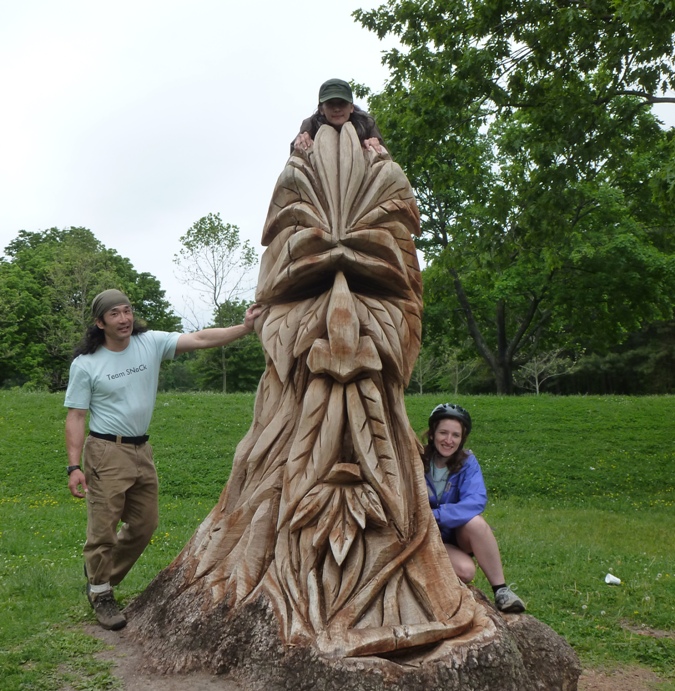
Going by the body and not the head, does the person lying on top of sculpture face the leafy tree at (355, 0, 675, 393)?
no

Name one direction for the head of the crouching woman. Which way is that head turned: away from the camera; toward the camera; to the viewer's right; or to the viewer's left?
toward the camera

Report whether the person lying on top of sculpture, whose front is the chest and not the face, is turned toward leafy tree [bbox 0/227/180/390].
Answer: no

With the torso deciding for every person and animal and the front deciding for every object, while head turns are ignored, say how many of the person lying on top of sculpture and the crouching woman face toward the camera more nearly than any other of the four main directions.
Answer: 2

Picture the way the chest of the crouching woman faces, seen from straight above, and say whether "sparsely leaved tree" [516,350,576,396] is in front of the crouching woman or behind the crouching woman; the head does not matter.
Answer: behind

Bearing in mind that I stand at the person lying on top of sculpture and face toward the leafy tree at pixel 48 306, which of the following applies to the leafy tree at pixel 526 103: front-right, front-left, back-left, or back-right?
front-right

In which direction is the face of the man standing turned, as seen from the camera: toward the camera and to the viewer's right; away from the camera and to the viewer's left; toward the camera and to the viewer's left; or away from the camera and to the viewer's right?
toward the camera and to the viewer's right

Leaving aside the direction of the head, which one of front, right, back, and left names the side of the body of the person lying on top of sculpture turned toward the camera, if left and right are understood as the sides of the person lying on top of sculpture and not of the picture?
front

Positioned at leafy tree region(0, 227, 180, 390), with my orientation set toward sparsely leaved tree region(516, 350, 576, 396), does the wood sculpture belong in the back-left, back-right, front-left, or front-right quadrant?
front-right

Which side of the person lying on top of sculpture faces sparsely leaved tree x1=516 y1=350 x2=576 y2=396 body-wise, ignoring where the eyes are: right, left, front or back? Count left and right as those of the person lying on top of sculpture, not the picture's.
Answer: back

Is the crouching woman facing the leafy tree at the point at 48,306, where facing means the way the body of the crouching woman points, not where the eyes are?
no

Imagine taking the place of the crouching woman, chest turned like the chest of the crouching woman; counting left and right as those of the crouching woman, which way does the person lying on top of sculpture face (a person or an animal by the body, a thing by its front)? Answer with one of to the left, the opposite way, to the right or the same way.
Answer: the same way
